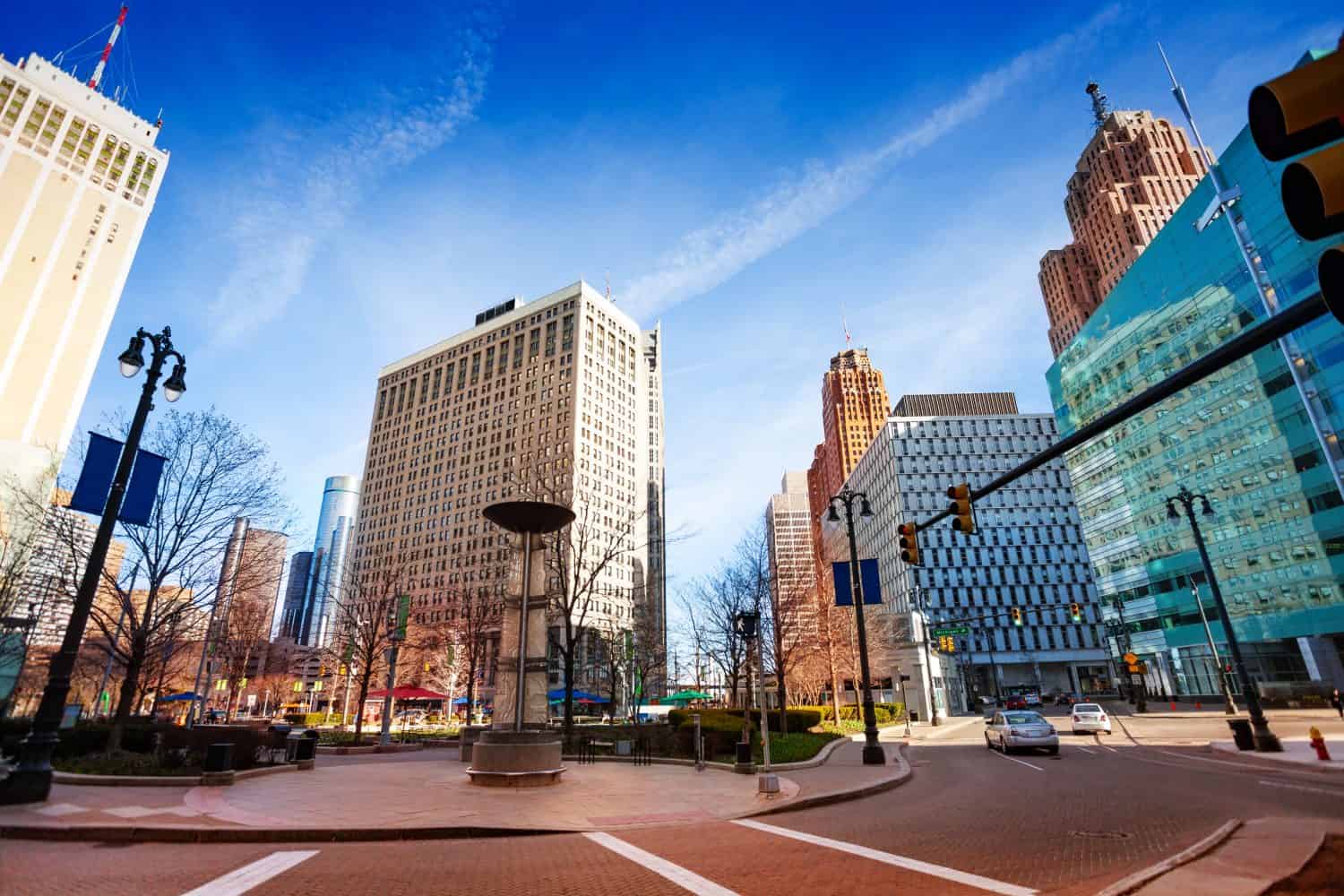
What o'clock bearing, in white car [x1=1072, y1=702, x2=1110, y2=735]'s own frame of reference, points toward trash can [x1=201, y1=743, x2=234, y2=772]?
The trash can is roughly at 7 o'clock from the white car.

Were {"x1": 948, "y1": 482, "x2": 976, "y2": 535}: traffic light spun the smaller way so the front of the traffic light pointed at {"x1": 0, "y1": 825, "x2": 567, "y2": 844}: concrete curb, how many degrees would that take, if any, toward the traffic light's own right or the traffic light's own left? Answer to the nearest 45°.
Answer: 0° — it already faces it

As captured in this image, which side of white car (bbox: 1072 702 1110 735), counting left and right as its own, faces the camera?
back

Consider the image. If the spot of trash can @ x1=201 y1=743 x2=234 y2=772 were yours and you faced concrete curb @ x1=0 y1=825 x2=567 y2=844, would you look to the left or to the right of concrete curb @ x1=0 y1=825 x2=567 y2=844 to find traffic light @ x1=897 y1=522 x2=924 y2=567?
left

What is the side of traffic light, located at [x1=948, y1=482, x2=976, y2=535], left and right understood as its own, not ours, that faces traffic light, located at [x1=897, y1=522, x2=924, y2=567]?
right

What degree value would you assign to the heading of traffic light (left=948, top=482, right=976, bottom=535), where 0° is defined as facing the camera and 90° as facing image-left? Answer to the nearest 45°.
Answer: approximately 45°

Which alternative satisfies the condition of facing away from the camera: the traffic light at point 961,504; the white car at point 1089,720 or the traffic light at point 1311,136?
the white car

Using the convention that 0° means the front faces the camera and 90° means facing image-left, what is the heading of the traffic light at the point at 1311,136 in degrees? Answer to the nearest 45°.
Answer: approximately 45°
